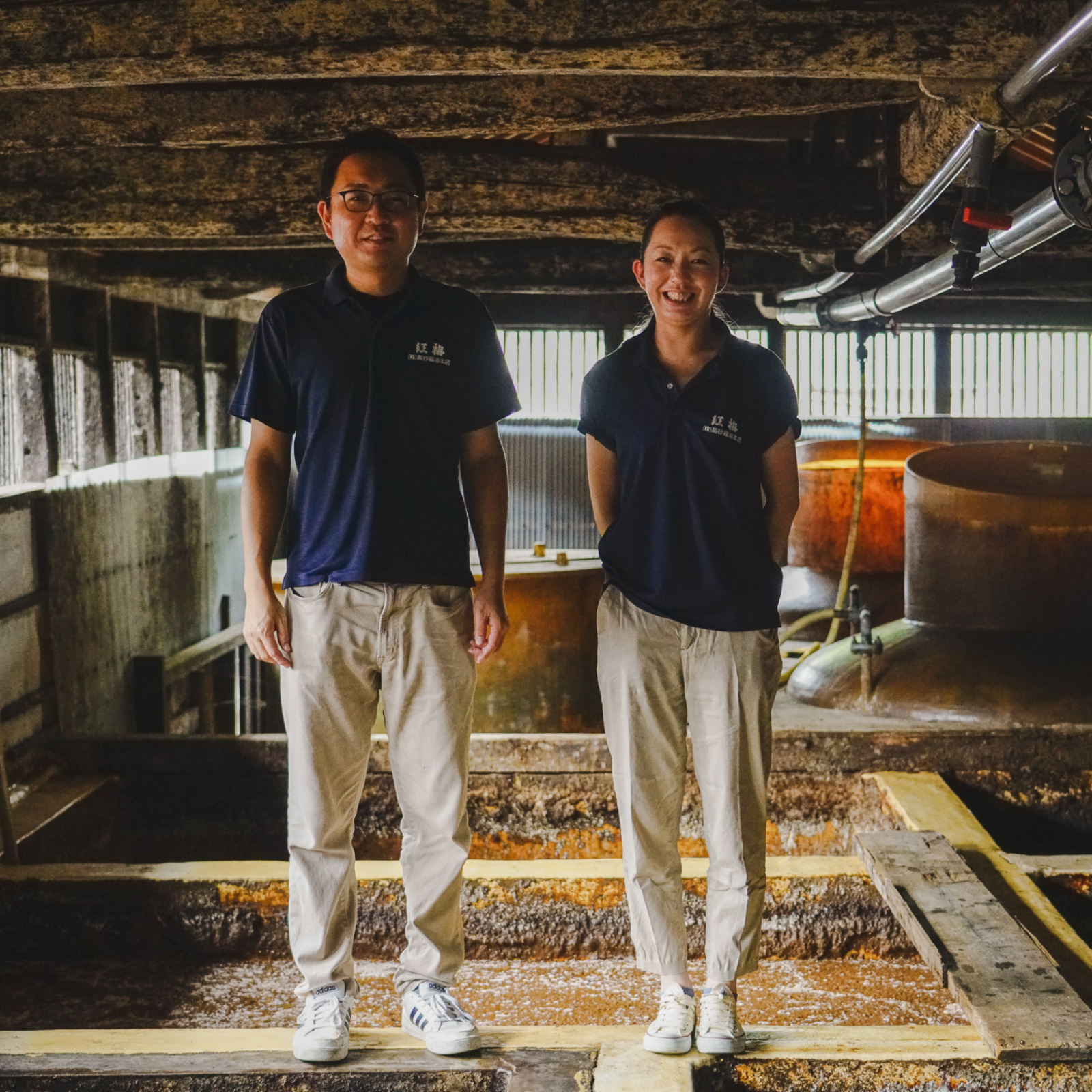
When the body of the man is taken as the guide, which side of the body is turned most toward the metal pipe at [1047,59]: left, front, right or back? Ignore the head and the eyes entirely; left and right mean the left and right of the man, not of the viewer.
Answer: left

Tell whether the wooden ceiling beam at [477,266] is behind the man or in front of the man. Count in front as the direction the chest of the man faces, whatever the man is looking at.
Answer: behind

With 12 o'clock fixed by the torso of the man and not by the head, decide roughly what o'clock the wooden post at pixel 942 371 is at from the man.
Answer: The wooden post is roughly at 7 o'clock from the man.

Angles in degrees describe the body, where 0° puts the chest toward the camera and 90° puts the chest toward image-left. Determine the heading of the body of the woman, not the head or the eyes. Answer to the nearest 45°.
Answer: approximately 0°

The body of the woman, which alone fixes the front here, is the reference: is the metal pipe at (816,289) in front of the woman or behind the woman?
behind

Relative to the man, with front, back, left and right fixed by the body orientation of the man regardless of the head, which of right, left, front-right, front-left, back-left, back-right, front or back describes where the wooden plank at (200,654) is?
back

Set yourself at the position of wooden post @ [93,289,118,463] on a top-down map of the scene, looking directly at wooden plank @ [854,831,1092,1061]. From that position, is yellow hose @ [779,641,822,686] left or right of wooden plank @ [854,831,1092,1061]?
left

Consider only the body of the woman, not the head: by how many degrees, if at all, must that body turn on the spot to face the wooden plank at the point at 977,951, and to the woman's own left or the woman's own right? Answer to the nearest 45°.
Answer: approximately 135° to the woman's own left

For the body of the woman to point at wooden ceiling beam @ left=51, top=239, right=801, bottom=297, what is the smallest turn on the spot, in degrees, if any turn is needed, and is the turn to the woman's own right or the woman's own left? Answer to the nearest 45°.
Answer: approximately 180°

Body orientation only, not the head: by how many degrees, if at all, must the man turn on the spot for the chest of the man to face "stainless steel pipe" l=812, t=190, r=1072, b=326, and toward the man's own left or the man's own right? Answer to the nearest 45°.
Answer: approximately 135° to the man's own left

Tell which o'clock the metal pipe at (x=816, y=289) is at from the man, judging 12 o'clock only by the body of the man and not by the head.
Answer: The metal pipe is roughly at 7 o'clock from the man.

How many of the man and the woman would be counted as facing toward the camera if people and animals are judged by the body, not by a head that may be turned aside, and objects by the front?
2

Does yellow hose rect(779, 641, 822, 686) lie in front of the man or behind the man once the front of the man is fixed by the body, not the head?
behind
